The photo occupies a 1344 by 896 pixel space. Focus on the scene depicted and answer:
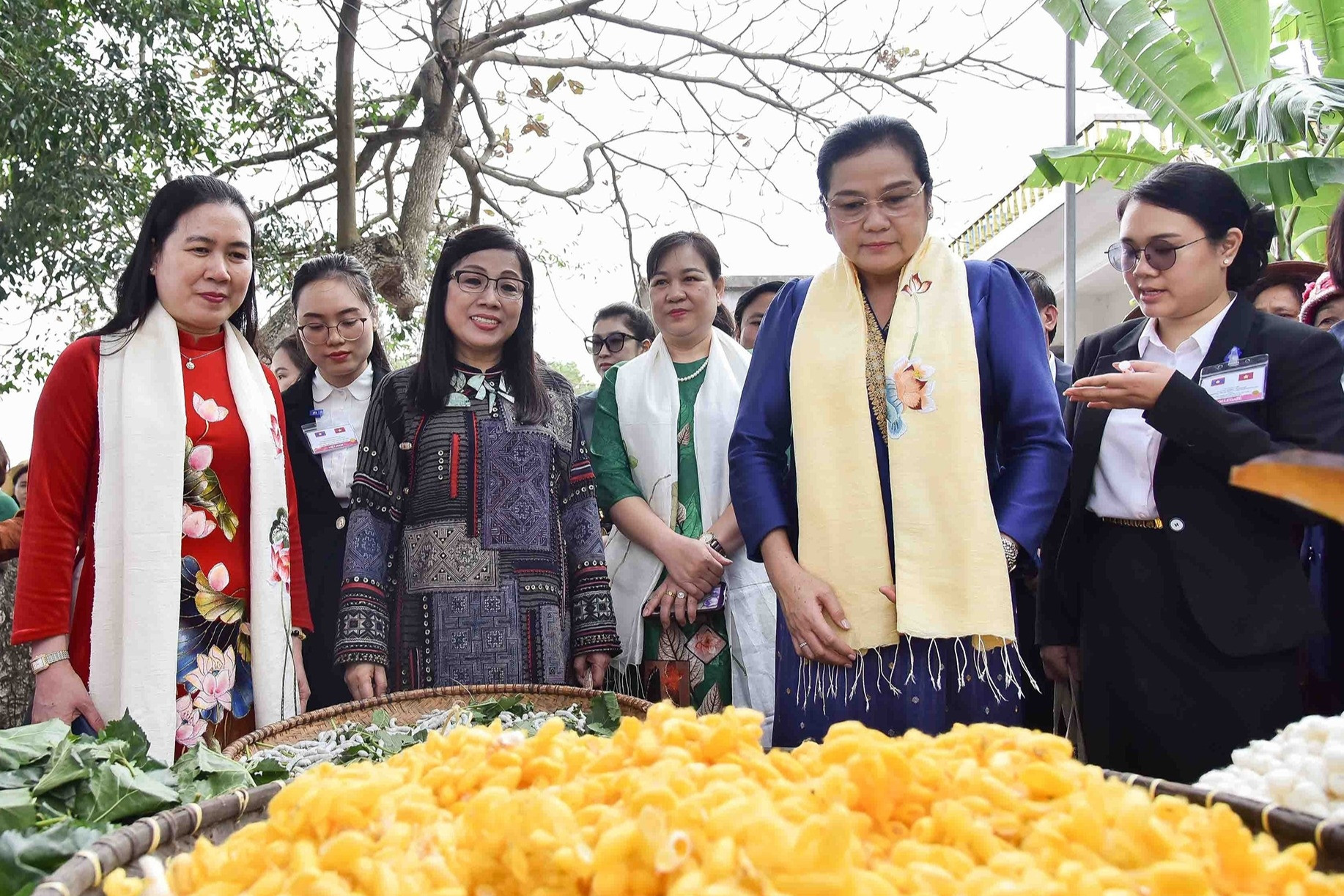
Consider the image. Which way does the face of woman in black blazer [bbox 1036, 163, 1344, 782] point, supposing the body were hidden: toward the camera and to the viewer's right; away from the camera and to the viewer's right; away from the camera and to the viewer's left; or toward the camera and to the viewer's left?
toward the camera and to the viewer's left

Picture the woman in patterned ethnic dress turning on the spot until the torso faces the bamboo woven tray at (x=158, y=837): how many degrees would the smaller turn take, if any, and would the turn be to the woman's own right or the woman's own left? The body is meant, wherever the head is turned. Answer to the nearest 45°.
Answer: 0° — they already face it

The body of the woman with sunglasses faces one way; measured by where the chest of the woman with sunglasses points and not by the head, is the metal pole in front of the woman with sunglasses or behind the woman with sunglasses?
behind

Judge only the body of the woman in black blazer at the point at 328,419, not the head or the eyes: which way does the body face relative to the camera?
toward the camera

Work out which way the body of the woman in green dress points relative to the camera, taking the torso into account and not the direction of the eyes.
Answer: toward the camera

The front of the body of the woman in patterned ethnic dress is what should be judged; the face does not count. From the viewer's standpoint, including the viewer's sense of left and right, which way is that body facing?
facing the viewer

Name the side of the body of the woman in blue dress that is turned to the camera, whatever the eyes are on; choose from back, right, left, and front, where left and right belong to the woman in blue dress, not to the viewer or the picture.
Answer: front

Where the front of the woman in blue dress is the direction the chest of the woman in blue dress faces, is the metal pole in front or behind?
behind

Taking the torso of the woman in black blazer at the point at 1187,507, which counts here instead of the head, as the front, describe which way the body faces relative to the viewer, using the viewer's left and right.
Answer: facing the viewer and to the left of the viewer
